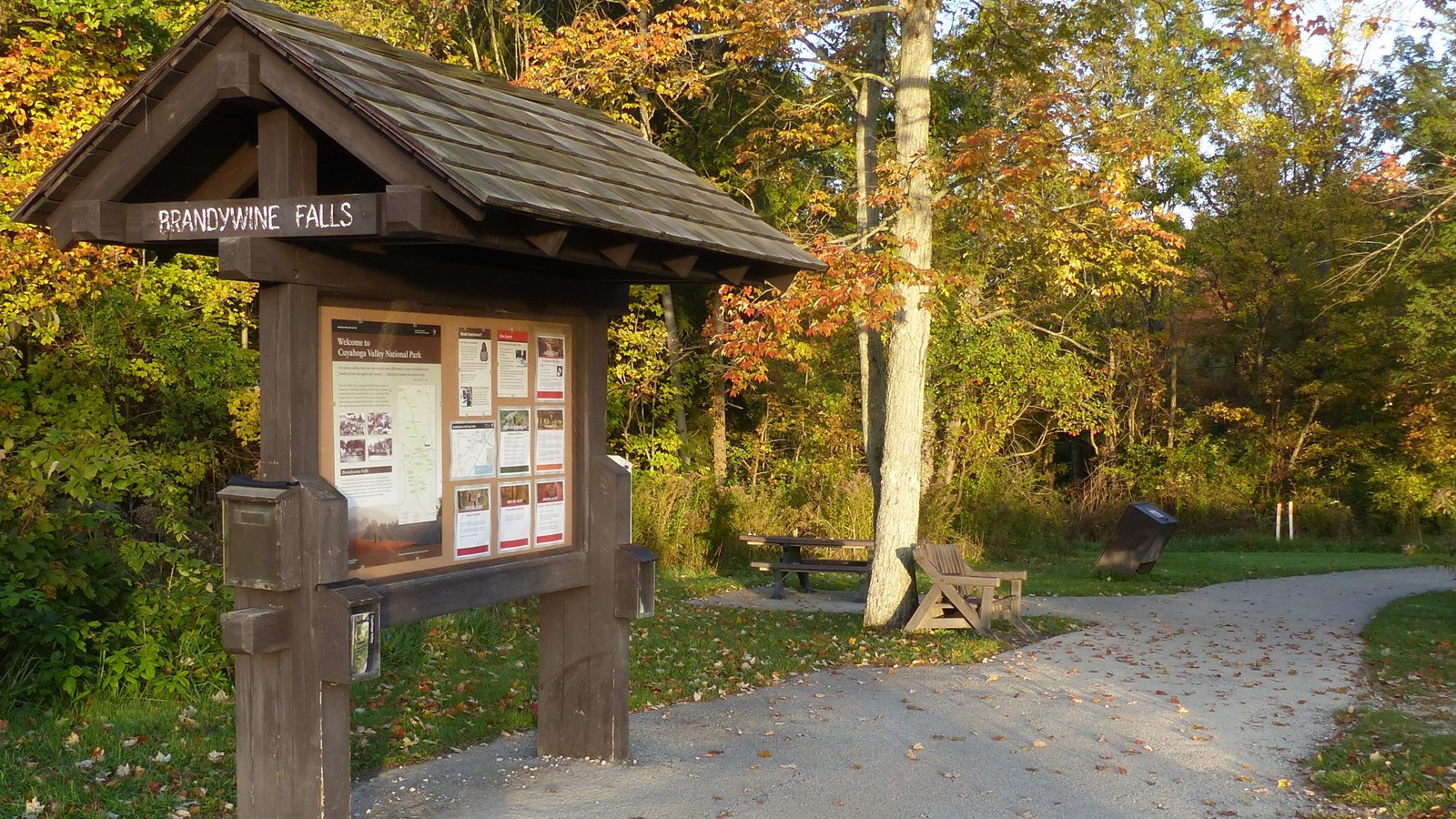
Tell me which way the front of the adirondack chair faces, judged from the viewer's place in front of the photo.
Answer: facing the viewer and to the right of the viewer

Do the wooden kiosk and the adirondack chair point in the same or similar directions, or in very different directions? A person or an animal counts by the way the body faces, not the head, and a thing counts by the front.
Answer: same or similar directions

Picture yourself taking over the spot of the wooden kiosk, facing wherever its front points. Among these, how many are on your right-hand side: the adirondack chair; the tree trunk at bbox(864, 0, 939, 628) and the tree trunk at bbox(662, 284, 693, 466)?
0

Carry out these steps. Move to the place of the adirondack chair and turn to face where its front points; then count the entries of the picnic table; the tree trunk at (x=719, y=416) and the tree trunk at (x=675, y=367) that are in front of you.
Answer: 0

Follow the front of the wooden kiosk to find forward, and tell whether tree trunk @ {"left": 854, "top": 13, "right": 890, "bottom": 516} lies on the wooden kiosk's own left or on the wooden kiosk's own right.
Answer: on the wooden kiosk's own left

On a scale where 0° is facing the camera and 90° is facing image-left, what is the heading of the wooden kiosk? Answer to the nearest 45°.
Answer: approximately 315°

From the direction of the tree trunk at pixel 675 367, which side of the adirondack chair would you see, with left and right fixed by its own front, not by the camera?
back

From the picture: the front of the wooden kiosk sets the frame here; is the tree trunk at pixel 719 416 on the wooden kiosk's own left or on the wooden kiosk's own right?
on the wooden kiosk's own left

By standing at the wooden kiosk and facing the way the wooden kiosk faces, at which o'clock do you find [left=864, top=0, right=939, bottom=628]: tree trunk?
The tree trunk is roughly at 9 o'clock from the wooden kiosk.

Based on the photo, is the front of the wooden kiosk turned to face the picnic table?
no

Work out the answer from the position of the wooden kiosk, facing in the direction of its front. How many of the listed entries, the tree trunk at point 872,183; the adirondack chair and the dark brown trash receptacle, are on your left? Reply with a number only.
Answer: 3

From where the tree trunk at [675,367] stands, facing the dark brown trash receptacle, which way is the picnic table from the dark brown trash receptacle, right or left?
right

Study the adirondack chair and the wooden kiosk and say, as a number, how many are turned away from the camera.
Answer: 0

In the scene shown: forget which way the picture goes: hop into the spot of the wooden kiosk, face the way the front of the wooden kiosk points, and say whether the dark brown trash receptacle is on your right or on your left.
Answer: on your left

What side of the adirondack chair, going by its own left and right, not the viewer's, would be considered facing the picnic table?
back
